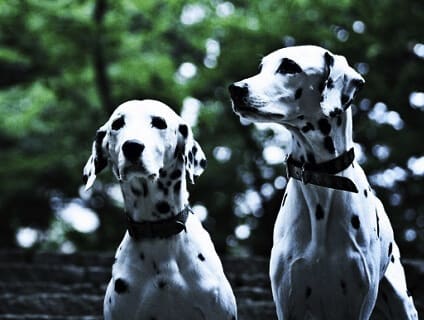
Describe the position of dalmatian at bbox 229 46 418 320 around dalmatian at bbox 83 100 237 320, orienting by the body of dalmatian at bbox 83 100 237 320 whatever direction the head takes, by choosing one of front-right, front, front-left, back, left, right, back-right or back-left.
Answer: left

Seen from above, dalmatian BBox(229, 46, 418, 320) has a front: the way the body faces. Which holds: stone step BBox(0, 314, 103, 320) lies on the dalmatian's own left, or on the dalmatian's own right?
on the dalmatian's own right

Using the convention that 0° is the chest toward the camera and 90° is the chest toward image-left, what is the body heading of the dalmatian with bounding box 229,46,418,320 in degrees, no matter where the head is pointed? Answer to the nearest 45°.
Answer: approximately 45°

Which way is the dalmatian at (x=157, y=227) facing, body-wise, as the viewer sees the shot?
toward the camera

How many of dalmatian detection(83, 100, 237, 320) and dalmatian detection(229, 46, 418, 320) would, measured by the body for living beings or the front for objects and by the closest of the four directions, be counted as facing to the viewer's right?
0
